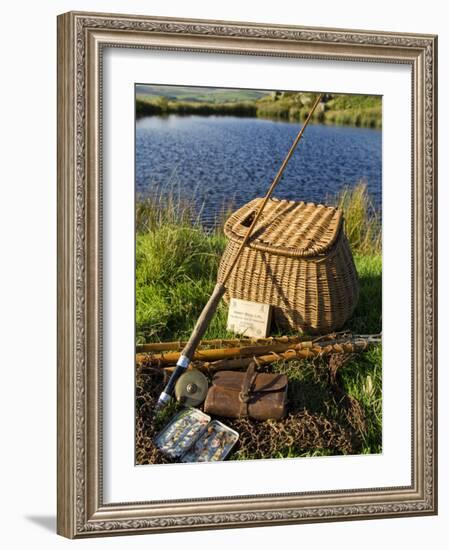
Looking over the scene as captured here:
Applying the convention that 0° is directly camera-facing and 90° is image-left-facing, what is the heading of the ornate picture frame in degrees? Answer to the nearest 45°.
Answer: approximately 315°
